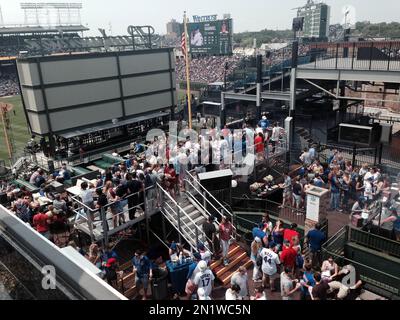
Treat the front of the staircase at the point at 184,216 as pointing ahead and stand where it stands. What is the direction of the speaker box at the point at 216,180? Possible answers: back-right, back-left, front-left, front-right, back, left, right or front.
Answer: left

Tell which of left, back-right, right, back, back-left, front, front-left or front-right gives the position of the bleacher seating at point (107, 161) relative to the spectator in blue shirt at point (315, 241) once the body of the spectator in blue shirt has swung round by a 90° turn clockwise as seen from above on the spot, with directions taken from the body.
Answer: back-left

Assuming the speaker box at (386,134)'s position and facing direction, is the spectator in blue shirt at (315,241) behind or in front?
in front

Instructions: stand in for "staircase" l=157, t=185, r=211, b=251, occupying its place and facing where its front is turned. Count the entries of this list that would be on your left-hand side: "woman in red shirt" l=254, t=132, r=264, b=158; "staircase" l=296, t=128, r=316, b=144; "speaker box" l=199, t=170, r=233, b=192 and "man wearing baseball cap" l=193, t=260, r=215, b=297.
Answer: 3

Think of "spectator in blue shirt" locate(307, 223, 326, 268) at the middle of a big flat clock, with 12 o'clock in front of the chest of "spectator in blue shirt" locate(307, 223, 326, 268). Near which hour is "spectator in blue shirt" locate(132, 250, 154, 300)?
"spectator in blue shirt" locate(132, 250, 154, 300) is roughly at 8 o'clock from "spectator in blue shirt" locate(307, 223, 326, 268).

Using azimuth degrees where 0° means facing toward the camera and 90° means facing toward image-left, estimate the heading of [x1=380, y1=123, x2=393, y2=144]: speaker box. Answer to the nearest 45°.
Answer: approximately 45°

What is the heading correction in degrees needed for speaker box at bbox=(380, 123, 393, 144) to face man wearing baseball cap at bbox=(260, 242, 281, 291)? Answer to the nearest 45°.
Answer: approximately 45° to its left

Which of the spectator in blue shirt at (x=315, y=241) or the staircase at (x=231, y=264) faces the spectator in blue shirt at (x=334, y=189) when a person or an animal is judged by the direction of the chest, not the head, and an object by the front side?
the spectator in blue shirt at (x=315, y=241)

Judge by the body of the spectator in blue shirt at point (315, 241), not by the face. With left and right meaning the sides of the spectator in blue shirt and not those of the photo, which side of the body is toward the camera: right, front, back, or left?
back

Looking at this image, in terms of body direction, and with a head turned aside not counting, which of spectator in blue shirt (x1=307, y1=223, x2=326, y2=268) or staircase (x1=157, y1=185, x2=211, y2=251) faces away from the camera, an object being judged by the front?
the spectator in blue shirt

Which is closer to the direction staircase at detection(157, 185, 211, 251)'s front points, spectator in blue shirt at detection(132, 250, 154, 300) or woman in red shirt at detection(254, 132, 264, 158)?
the spectator in blue shirt
